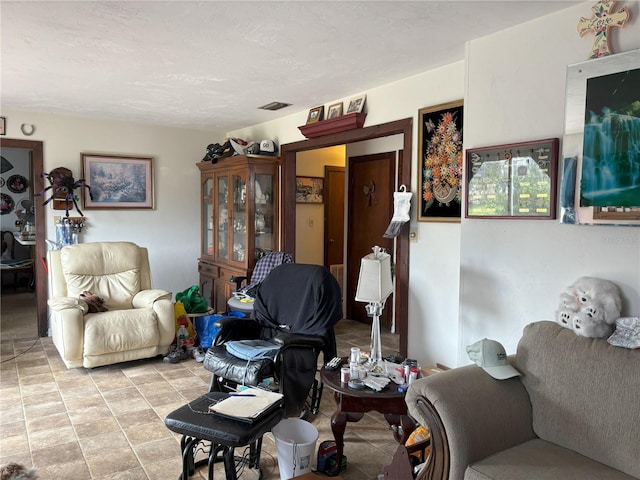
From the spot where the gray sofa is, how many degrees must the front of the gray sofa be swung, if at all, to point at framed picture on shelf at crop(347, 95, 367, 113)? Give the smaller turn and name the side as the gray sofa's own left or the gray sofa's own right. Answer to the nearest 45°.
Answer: approximately 90° to the gray sofa's own right

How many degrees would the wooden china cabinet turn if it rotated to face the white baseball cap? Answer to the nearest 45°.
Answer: approximately 45° to its left

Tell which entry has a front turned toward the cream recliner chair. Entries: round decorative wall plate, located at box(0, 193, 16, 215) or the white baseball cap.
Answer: the round decorative wall plate

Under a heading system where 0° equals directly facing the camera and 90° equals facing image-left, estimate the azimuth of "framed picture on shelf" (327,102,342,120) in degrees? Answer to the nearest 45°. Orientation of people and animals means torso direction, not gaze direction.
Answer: approximately 45°

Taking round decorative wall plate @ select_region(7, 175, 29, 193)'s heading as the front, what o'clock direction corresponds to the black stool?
The black stool is roughly at 12 o'clock from the round decorative wall plate.

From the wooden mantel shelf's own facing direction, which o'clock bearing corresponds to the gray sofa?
The gray sofa is roughly at 10 o'clock from the wooden mantel shelf.

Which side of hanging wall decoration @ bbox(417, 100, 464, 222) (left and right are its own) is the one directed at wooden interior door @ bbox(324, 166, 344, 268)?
right

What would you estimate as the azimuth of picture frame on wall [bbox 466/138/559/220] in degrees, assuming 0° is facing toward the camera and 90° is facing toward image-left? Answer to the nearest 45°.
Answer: approximately 45°

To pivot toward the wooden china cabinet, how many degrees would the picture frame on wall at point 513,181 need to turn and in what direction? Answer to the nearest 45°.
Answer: approximately 90° to its right

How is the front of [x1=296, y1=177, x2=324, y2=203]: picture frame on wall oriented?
toward the camera

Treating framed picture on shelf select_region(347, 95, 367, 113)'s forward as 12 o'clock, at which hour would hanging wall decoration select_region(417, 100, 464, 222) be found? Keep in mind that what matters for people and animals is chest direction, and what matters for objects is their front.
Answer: The hanging wall decoration is roughly at 9 o'clock from the framed picture on shelf.
